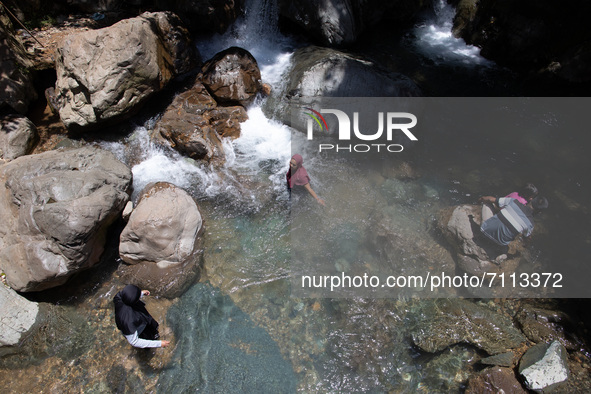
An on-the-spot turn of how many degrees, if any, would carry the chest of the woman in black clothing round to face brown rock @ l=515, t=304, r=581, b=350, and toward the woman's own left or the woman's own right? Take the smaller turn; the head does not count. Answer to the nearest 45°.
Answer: approximately 45° to the woman's own right

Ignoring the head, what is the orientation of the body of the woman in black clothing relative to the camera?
to the viewer's right

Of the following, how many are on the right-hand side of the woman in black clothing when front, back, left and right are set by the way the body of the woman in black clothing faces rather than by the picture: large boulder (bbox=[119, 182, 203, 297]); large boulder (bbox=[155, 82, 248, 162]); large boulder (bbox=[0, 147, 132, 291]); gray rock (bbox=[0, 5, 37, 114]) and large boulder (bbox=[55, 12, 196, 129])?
0

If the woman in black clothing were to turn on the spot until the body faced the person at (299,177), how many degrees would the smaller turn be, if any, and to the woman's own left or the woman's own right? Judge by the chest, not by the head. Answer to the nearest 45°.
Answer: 0° — they already face them

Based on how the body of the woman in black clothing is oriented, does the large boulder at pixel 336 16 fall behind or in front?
in front

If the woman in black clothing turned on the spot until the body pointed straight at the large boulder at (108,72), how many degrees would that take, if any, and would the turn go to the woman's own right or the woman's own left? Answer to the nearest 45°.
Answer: approximately 90° to the woman's own left

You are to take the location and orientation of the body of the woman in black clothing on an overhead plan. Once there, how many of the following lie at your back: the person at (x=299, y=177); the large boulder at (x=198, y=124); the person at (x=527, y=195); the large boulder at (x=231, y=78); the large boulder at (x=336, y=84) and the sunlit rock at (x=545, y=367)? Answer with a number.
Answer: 0

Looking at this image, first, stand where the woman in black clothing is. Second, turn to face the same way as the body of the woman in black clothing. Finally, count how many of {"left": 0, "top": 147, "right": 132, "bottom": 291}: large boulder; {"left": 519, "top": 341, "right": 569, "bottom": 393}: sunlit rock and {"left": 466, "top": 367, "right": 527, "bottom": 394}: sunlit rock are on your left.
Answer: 1

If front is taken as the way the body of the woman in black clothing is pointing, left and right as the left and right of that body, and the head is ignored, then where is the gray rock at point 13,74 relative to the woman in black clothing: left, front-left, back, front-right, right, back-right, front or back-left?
left

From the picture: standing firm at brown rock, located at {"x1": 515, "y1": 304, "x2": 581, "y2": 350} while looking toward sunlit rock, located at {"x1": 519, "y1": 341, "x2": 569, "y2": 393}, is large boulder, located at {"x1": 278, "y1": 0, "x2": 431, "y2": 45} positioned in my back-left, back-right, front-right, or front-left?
back-right

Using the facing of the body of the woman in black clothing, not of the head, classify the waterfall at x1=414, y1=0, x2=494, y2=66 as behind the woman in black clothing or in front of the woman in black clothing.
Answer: in front

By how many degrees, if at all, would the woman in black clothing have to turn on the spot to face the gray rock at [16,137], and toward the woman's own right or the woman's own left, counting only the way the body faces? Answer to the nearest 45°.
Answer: approximately 90° to the woman's own left

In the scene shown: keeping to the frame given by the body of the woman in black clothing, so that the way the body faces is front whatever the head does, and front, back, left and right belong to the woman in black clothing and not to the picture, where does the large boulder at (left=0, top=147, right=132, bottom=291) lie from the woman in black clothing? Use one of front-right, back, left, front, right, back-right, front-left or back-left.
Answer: left

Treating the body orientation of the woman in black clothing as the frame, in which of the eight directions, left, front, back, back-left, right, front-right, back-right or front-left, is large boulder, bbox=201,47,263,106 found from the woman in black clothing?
front-left

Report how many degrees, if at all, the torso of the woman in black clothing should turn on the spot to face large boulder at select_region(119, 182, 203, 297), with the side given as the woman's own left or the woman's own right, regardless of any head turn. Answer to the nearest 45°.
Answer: approximately 45° to the woman's own left
